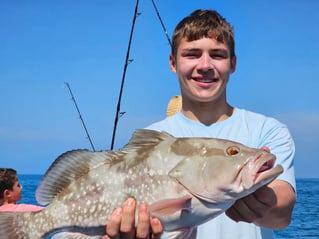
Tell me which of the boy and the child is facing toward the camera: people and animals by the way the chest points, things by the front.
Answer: the boy

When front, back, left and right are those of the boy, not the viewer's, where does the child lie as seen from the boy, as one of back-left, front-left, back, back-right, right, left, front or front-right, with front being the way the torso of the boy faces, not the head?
back-right

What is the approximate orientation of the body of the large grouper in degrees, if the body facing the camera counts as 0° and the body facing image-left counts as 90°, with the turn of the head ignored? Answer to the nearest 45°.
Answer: approximately 270°

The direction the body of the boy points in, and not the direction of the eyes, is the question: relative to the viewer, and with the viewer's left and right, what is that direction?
facing the viewer
